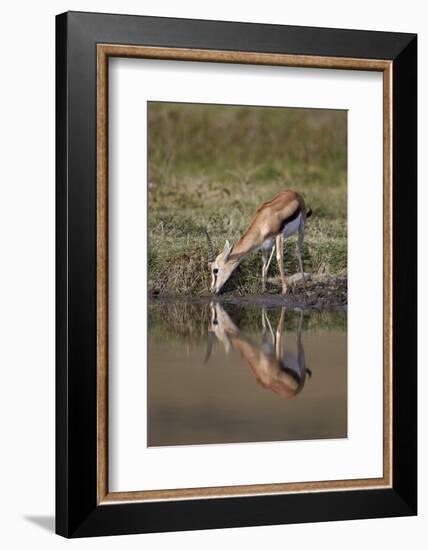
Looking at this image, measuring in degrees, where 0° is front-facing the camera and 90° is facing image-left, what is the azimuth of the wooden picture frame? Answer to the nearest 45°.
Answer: approximately 315°
